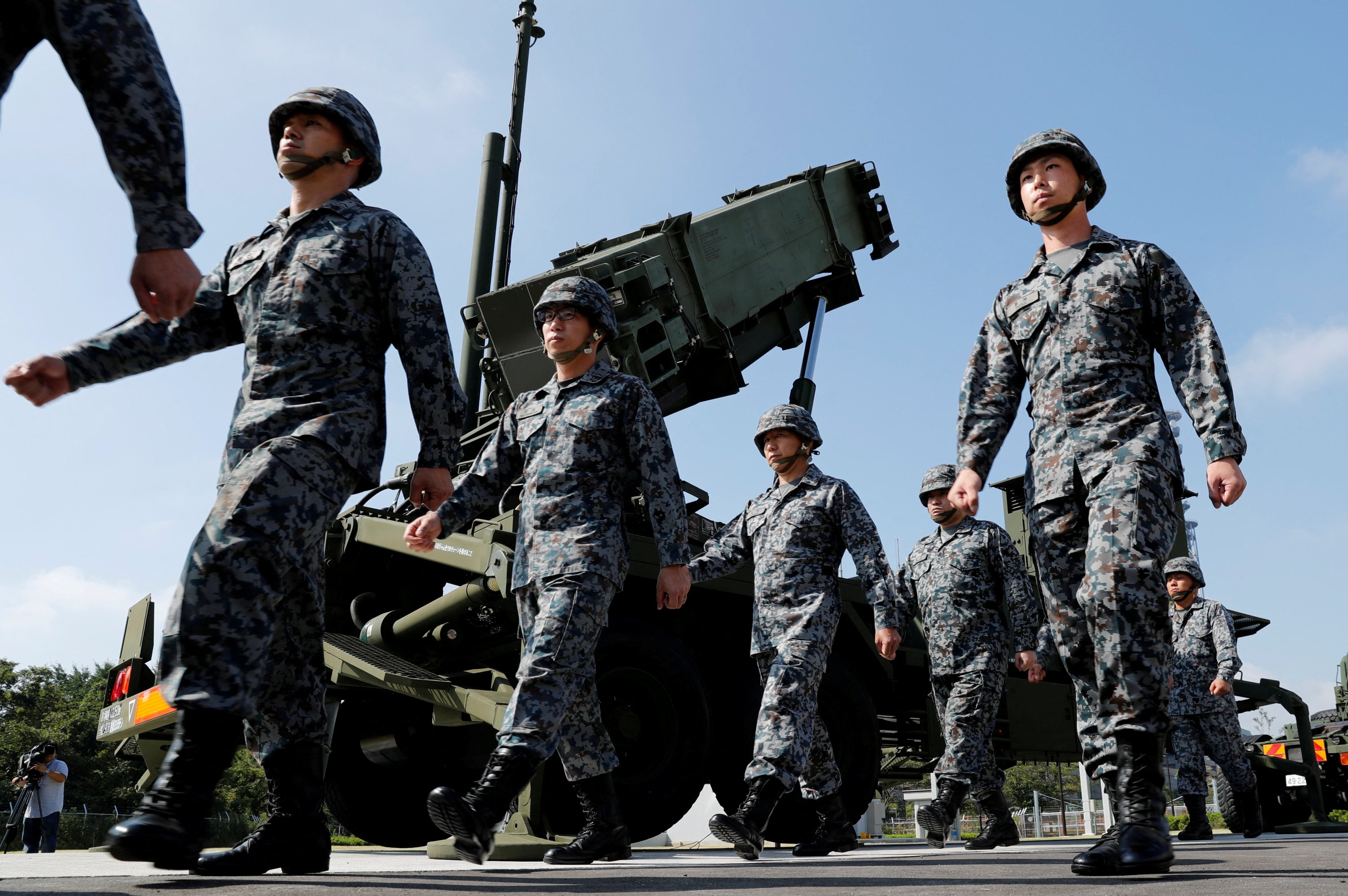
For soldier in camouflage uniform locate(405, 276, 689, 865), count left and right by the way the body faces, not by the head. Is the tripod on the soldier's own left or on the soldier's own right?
on the soldier's own right

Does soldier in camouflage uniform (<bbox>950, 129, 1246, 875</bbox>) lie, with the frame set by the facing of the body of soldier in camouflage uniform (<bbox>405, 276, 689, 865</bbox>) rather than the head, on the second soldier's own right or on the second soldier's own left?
on the second soldier's own left

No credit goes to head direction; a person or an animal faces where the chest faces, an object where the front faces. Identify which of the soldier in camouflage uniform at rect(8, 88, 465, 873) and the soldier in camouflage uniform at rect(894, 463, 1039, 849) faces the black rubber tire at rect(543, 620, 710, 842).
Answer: the soldier in camouflage uniform at rect(894, 463, 1039, 849)

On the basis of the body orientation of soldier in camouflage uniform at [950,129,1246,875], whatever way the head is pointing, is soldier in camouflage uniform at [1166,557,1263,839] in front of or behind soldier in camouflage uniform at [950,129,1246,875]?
behind

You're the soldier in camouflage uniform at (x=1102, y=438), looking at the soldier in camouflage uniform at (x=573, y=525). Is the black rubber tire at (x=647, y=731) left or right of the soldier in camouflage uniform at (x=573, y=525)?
right

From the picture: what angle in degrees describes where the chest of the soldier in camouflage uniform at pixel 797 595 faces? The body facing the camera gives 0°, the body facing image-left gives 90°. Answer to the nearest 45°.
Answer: approximately 45°

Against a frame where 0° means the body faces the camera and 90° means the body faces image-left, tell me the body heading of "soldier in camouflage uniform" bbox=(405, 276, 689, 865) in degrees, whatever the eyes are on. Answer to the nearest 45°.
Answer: approximately 45°

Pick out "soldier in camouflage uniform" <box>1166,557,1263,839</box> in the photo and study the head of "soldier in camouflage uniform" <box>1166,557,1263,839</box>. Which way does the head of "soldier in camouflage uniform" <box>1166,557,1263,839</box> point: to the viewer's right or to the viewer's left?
to the viewer's left

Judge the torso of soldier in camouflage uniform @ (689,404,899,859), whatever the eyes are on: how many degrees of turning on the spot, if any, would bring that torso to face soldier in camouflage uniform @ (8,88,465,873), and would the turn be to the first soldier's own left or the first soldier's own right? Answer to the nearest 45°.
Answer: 0° — they already face them
